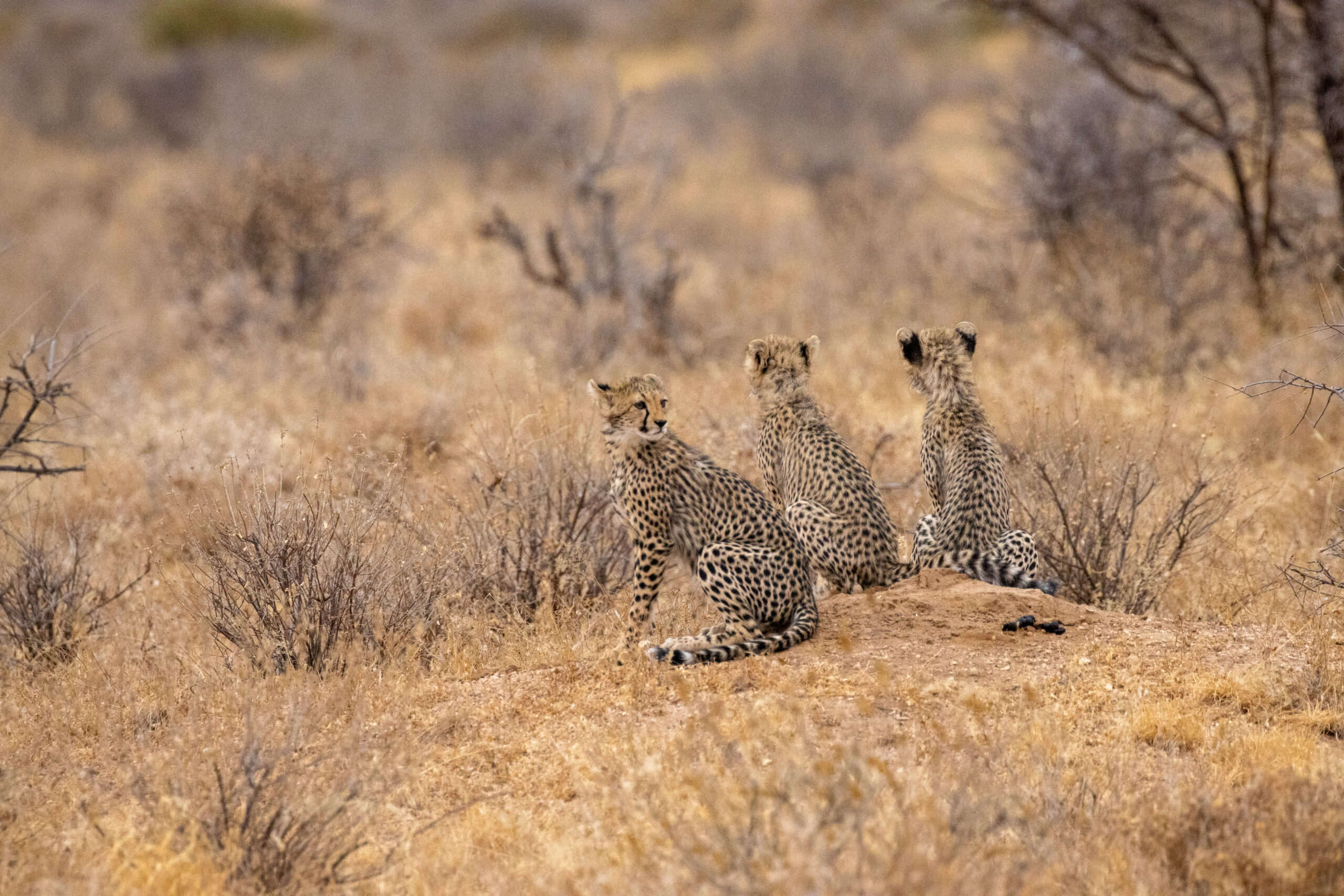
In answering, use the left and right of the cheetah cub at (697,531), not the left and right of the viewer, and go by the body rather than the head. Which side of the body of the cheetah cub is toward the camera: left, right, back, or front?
left

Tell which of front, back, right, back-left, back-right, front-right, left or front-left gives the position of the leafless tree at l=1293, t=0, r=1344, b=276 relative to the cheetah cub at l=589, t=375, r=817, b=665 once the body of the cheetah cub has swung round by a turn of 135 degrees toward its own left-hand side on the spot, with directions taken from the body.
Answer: left

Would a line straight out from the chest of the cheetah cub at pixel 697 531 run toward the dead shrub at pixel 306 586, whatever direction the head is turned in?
yes

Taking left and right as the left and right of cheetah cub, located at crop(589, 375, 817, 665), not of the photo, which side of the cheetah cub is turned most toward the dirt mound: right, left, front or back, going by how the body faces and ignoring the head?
back

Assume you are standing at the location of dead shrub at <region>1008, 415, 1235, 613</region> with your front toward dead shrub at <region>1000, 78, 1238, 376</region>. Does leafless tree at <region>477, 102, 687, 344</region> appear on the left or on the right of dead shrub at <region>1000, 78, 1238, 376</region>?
left

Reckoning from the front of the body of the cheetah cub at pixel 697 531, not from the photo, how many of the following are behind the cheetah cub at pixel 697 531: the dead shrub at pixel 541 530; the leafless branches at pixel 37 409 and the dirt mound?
1

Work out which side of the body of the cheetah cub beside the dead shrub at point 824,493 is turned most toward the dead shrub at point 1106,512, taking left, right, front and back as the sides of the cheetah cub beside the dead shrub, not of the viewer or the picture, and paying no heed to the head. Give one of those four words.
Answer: right

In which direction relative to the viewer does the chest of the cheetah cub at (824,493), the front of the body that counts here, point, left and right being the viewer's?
facing away from the viewer and to the left of the viewer

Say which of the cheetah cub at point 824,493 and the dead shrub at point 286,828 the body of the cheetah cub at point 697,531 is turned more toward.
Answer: the dead shrub

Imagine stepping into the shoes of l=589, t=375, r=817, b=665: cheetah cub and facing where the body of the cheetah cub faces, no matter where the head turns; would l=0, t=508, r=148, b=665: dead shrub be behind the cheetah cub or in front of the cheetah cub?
in front

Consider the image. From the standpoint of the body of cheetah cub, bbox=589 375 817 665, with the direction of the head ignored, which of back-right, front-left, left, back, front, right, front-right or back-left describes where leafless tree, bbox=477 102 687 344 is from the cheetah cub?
right
